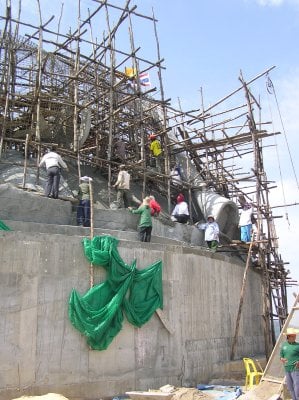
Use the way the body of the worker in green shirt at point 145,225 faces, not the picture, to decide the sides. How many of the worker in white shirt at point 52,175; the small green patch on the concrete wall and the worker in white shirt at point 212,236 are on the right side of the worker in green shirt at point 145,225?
1

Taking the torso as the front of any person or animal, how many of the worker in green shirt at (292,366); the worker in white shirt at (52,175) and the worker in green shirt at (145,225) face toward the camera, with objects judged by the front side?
1

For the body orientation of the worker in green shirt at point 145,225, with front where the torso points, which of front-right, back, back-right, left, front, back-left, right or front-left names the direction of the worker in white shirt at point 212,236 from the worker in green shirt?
right

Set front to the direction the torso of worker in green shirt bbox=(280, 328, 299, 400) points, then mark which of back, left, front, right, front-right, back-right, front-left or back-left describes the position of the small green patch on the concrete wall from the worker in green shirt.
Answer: right

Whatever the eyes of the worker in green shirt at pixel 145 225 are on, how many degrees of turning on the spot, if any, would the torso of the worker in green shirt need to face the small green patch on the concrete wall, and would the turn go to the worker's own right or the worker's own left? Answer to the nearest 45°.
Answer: approximately 90° to the worker's own left

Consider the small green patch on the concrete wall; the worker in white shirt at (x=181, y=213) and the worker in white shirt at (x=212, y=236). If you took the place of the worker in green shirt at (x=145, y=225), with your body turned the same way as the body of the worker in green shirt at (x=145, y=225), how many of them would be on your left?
1
